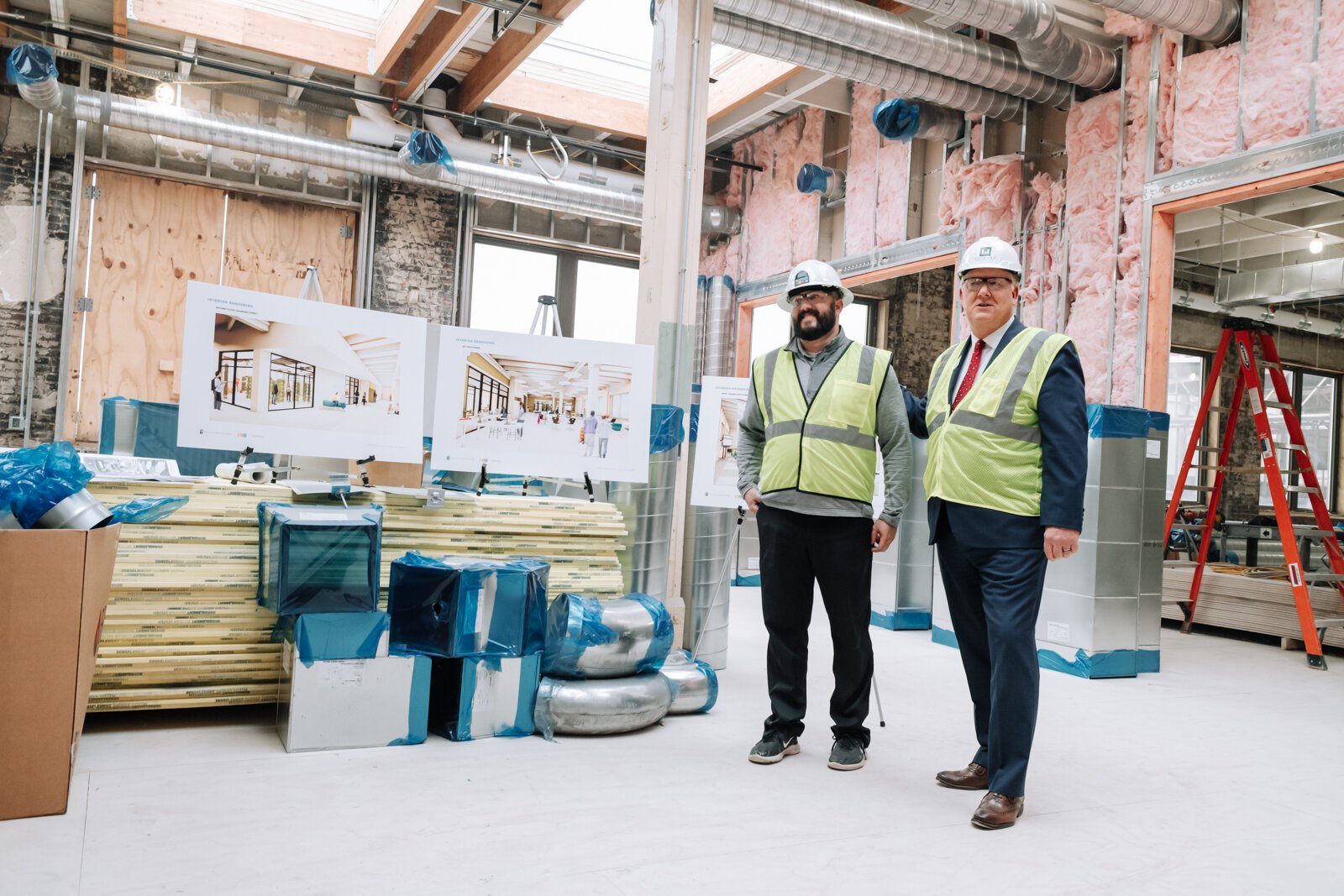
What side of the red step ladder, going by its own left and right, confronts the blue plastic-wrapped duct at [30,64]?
back

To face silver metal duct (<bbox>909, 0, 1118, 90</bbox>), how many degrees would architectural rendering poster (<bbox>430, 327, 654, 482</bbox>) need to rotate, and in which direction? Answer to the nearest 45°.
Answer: approximately 135° to its left

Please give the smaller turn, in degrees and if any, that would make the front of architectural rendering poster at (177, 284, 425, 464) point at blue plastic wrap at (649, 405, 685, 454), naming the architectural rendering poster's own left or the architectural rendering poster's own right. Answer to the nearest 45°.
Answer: approximately 90° to the architectural rendering poster's own left

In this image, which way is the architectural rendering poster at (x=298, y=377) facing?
toward the camera

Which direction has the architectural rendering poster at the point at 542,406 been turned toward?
toward the camera

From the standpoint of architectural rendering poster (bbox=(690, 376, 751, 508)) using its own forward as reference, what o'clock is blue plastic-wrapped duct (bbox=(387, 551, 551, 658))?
The blue plastic-wrapped duct is roughly at 1 o'clock from the architectural rendering poster.

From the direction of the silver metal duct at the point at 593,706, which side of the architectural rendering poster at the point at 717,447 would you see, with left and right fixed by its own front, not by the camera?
front

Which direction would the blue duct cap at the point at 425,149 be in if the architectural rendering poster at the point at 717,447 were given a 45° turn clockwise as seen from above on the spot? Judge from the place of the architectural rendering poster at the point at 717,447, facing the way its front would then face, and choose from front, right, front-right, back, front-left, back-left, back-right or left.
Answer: right

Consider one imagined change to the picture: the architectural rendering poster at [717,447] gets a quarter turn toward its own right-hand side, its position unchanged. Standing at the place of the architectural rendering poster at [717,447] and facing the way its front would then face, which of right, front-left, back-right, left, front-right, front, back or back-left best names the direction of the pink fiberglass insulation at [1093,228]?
back-right

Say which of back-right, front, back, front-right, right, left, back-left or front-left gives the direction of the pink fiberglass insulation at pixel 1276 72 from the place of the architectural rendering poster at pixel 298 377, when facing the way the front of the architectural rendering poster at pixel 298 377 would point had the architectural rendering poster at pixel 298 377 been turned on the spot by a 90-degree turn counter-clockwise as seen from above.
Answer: front

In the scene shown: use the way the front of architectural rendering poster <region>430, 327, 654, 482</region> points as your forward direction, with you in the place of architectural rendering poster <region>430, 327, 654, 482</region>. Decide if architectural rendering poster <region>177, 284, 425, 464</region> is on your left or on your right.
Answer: on your right

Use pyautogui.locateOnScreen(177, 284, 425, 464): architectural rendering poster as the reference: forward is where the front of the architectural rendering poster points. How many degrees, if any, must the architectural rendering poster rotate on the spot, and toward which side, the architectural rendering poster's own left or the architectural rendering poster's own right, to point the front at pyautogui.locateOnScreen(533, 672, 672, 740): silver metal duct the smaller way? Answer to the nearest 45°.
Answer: approximately 45° to the architectural rendering poster's own left
